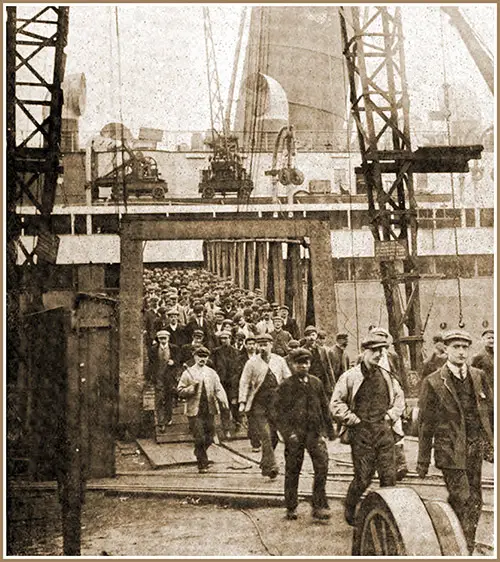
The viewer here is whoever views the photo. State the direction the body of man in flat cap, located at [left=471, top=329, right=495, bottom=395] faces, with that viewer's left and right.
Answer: facing the viewer and to the right of the viewer

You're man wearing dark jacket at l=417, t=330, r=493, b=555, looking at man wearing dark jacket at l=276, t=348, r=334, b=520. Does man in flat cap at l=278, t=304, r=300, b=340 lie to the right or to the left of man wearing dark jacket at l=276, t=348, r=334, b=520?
right

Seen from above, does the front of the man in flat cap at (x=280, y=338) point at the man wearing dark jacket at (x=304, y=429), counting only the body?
yes

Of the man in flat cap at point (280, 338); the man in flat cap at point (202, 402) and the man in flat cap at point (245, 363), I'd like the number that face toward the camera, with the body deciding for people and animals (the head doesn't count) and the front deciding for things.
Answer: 3

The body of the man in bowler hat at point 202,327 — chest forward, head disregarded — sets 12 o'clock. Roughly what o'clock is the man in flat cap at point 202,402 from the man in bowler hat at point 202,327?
the man in flat cap at point 202,402 is roughly at 12 o'clock from the man in bowler hat at point 202,327.

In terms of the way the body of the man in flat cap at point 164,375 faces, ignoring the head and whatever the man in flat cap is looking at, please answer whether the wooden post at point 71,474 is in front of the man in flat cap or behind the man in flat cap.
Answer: in front

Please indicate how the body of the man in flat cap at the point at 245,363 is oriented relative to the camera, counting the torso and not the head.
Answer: toward the camera

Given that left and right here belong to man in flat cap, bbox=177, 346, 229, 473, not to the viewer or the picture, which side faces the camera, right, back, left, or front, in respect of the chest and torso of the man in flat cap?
front

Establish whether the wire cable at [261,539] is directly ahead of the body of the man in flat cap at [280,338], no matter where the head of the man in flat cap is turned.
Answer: yes

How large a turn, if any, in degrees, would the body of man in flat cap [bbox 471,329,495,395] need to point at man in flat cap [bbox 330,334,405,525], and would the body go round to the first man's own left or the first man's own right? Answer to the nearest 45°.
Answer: approximately 90° to the first man's own right

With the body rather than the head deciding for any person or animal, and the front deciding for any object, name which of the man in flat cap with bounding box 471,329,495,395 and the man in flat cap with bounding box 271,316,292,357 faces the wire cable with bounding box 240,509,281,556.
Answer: the man in flat cap with bounding box 271,316,292,357

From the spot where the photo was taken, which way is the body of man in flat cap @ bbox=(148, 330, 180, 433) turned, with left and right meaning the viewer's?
facing the viewer

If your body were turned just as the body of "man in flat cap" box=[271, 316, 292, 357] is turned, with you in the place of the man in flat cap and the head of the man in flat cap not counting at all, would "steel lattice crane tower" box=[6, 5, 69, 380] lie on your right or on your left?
on your right
